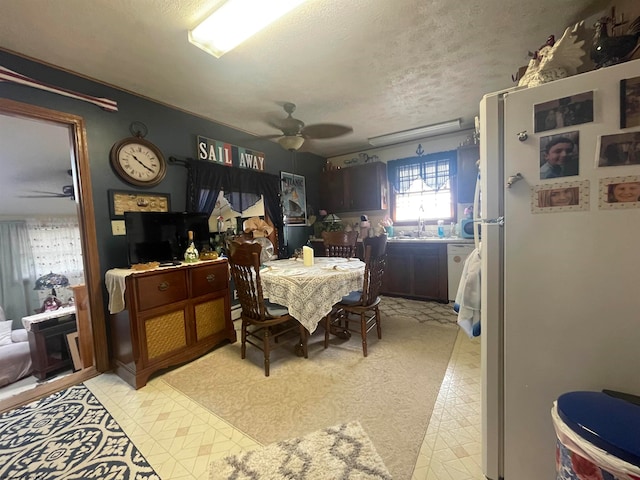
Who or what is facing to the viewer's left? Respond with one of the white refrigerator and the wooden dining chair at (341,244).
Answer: the white refrigerator

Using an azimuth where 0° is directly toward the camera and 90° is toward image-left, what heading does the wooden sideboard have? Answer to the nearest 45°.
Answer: approximately 315°

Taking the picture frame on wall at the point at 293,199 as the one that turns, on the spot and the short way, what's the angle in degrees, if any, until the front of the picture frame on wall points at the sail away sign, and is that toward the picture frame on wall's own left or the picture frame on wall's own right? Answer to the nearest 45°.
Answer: approximately 90° to the picture frame on wall's own right

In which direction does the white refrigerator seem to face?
to the viewer's left

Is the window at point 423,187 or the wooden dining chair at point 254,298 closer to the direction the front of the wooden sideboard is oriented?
the wooden dining chair

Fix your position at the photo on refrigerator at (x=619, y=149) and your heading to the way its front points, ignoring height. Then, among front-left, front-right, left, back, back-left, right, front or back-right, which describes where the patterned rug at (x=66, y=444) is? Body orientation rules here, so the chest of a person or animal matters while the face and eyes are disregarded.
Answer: front-right

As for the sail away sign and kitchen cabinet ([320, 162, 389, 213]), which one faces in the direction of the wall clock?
the kitchen cabinet

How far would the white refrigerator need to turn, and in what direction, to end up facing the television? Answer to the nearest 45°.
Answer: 0° — it already faces it

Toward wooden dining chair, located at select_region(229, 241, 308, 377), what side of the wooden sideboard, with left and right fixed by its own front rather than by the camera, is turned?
front

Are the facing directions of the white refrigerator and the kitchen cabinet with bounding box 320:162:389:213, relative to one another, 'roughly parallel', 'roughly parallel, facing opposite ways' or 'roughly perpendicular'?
roughly perpendicular
